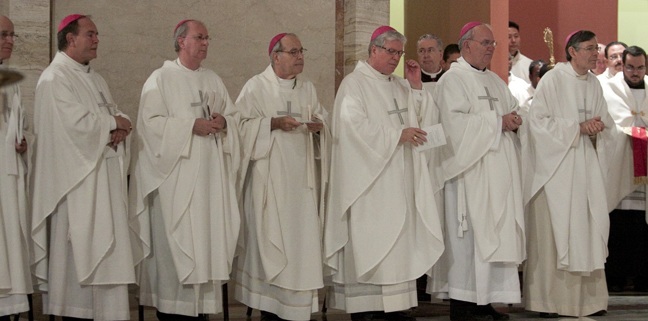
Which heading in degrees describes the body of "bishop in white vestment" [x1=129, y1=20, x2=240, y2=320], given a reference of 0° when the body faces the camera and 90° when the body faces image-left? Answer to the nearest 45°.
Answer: approximately 315°

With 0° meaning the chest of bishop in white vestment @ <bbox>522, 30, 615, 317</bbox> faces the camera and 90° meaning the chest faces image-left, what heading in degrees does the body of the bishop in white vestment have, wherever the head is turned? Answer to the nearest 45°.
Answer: approximately 315°

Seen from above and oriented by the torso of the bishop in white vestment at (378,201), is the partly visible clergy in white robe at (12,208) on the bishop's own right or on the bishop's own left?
on the bishop's own right

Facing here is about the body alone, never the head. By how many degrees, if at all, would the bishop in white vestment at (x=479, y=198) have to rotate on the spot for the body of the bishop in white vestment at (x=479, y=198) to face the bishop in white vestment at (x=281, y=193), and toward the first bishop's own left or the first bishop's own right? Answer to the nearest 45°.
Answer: approximately 135° to the first bishop's own right

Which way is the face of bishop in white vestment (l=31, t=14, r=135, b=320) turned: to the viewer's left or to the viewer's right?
to the viewer's right

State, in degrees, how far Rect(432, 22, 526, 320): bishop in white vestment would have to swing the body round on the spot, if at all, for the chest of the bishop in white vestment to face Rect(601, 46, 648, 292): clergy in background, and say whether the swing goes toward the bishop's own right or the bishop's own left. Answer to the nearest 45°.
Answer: approximately 90° to the bishop's own left
